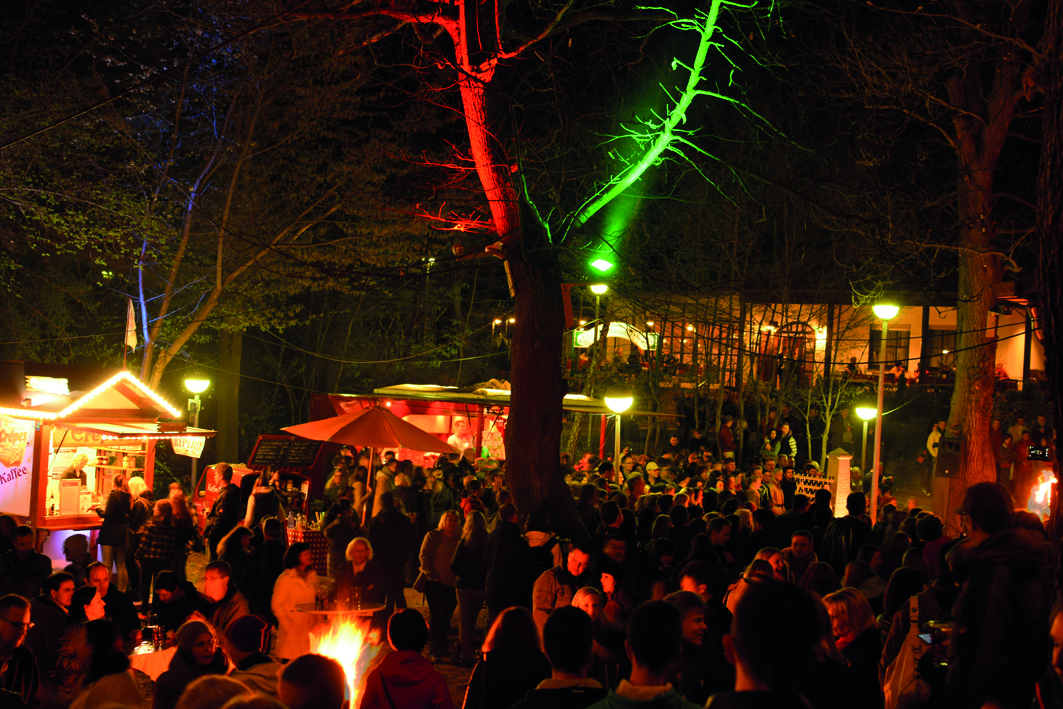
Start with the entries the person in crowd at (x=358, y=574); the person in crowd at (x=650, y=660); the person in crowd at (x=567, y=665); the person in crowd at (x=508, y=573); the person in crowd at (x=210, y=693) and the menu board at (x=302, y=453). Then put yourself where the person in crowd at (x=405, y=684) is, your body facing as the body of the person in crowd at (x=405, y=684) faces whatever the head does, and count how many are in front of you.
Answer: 3

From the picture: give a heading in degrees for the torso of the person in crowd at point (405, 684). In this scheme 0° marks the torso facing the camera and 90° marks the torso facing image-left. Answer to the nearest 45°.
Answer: approximately 180°

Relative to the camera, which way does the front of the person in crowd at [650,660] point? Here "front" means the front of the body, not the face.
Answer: away from the camera

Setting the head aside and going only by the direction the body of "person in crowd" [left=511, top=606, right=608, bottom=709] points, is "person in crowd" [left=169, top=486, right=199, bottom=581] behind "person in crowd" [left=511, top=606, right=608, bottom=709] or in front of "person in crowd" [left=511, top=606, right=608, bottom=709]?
in front

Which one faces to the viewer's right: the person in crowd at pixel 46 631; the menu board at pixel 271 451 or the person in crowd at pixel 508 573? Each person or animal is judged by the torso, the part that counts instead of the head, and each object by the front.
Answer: the person in crowd at pixel 46 631

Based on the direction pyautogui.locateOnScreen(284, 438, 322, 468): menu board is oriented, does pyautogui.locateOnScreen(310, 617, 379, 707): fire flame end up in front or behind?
in front

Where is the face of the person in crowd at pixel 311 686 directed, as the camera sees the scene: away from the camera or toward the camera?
away from the camera

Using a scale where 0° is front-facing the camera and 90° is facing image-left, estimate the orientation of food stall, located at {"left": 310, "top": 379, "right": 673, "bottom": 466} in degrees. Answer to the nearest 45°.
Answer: approximately 0°

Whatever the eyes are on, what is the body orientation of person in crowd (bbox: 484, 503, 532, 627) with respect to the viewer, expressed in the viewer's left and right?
facing away from the viewer

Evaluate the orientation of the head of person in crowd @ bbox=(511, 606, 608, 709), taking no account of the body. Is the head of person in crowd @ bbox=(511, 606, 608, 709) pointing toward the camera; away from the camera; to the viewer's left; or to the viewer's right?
away from the camera

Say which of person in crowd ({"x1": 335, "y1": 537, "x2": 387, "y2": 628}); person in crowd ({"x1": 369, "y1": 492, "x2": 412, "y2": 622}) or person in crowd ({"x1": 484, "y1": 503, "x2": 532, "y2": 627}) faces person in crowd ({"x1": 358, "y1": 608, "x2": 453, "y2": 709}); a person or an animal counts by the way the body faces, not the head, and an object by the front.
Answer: person in crowd ({"x1": 335, "y1": 537, "x2": 387, "y2": 628})

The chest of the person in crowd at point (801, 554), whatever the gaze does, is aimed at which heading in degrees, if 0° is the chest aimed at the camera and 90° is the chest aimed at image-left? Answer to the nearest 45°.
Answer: approximately 0°

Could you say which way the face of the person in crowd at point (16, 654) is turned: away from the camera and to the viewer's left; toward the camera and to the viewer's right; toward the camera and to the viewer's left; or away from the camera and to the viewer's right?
toward the camera and to the viewer's right
